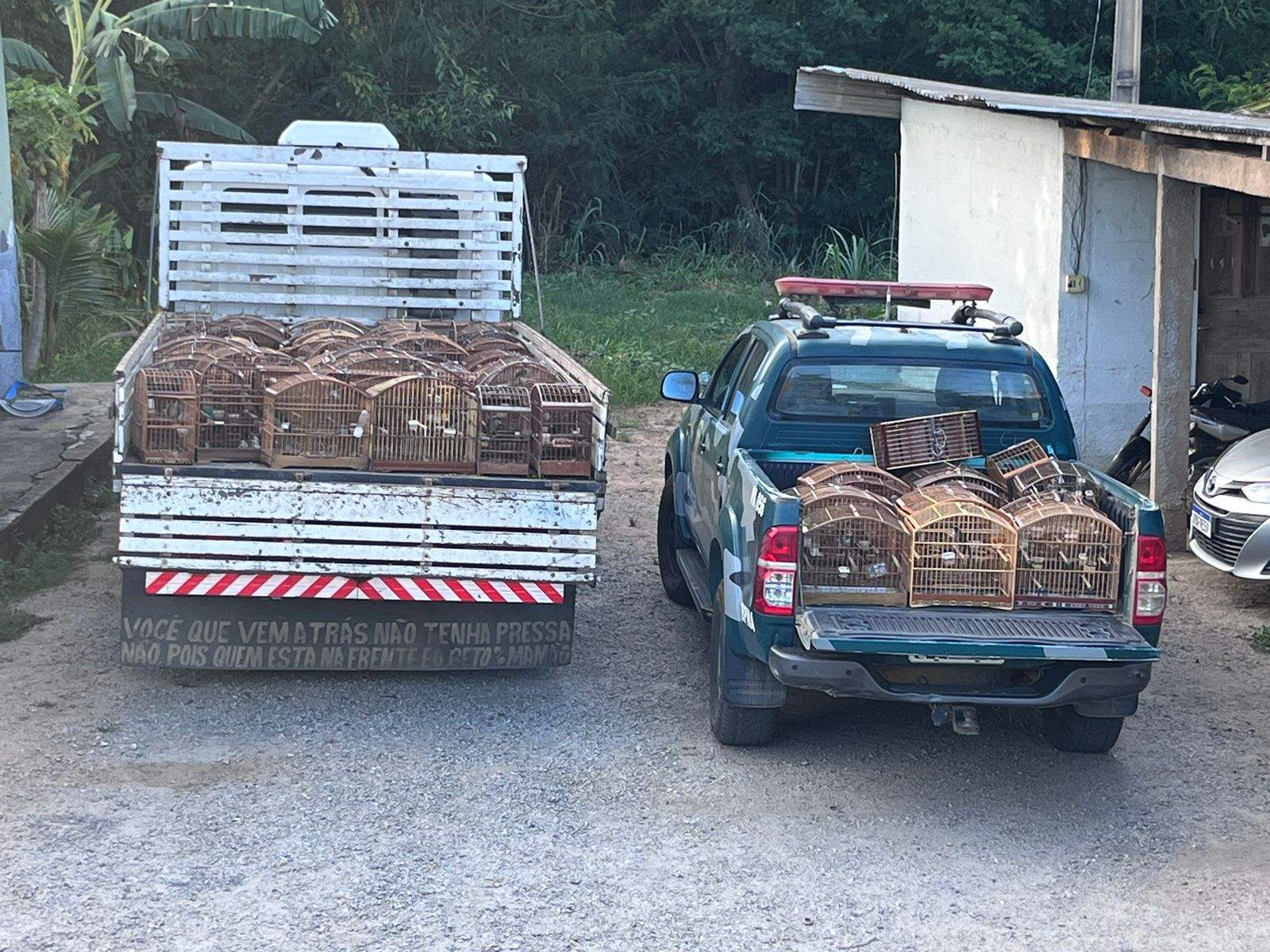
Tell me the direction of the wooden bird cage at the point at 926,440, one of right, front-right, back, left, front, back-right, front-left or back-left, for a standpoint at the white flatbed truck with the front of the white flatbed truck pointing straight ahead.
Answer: right

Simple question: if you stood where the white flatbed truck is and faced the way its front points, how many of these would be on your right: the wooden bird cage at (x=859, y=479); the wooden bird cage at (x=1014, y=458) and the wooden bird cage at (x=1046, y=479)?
3

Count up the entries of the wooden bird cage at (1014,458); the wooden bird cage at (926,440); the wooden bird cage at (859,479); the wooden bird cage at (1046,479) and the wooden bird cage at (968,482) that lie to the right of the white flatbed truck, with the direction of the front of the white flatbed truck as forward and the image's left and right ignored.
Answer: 5

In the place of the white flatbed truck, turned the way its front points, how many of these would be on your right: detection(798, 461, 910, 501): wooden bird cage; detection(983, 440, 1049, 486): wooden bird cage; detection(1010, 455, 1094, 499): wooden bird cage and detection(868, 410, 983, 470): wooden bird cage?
4

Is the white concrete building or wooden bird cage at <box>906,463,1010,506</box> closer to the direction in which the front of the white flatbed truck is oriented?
the white concrete building

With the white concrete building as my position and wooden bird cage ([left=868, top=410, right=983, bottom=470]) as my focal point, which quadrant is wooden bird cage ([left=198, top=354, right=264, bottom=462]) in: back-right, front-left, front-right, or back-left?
front-right

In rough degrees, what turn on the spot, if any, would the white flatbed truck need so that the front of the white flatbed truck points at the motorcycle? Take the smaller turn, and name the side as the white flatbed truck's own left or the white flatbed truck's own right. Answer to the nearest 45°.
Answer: approximately 45° to the white flatbed truck's own right

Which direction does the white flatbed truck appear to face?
away from the camera

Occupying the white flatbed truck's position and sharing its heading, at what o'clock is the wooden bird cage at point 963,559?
The wooden bird cage is roughly at 4 o'clock from the white flatbed truck.

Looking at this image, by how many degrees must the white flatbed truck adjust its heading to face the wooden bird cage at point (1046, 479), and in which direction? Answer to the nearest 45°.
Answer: approximately 90° to its right
